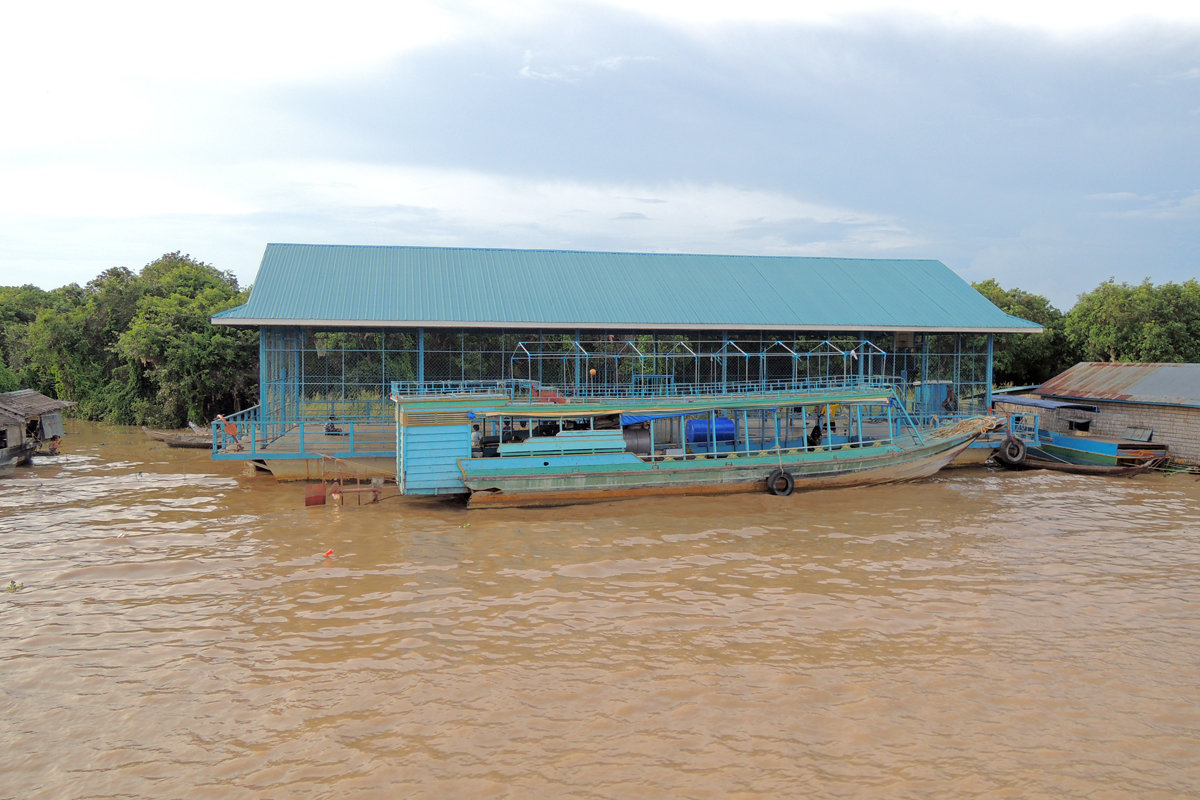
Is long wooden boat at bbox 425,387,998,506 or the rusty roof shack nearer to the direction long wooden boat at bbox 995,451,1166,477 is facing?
the rusty roof shack

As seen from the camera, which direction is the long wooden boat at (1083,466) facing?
to the viewer's right

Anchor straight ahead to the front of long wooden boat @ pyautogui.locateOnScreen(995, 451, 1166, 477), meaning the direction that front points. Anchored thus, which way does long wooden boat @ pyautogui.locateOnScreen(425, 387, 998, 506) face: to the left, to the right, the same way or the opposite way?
the same way

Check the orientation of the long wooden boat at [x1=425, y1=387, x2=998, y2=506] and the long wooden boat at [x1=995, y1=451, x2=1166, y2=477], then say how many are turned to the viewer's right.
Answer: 2

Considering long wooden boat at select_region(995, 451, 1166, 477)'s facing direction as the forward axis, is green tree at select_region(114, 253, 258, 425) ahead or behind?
behind

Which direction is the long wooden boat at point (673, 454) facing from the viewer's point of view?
to the viewer's right

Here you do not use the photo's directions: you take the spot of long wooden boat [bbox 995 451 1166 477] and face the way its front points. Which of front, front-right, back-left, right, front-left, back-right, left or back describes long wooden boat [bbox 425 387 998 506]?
back-right

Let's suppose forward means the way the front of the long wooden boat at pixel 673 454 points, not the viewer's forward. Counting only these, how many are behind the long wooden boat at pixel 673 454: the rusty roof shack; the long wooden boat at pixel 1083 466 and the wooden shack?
1
